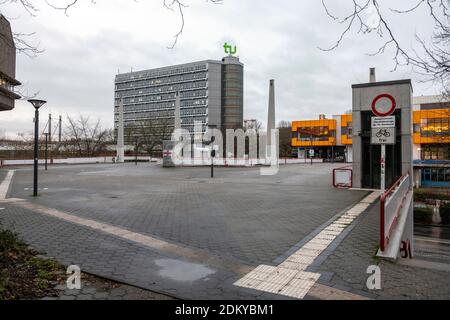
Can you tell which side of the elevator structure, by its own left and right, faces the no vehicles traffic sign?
front

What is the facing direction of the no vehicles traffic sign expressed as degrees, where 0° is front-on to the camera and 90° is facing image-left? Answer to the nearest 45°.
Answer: approximately 0°

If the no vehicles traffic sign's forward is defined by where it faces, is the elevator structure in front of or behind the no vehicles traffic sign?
behind

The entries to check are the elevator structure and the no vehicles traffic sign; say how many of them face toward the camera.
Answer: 2

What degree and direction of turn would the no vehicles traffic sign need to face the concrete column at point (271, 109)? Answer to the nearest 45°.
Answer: approximately 180°
